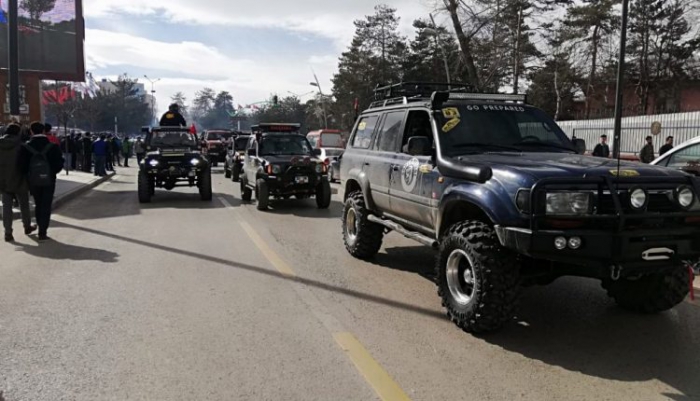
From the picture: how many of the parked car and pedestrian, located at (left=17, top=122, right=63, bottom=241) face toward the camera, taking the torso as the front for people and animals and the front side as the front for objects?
0

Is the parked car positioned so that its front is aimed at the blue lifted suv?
no

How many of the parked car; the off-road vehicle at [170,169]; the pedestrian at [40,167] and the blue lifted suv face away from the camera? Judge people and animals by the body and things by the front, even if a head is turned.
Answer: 1

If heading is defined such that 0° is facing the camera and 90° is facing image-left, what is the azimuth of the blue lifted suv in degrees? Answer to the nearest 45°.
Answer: approximately 315°

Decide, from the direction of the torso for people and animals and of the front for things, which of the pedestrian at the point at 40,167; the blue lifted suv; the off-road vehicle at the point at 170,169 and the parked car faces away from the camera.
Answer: the pedestrian

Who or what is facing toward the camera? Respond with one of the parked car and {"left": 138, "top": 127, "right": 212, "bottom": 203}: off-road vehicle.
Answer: the off-road vehicle

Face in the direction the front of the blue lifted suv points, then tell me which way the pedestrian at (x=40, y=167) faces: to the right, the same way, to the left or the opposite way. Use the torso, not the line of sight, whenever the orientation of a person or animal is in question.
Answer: the opposite way

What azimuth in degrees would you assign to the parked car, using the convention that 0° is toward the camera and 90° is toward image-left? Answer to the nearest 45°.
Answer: approximately 90°

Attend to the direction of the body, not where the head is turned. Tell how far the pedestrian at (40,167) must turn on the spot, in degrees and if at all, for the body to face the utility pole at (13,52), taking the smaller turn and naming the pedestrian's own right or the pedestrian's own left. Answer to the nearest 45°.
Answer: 0° — they already face it

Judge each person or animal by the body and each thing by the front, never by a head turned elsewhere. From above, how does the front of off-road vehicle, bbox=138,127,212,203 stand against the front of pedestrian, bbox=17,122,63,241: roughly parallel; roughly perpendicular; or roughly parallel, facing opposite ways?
roughly parallel, facing opposite ways

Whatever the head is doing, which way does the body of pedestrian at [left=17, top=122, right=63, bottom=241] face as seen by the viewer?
away from the camera

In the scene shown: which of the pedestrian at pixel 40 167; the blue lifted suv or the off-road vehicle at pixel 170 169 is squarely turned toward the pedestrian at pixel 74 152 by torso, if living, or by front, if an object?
the pedestrian at pixel 40 167

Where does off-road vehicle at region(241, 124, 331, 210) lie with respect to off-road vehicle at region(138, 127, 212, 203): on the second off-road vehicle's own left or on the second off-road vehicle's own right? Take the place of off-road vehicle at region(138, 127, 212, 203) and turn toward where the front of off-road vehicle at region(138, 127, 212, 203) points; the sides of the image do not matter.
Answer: on the second off-road vehicle's own left

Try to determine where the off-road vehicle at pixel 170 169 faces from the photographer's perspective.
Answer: facing the viewer
